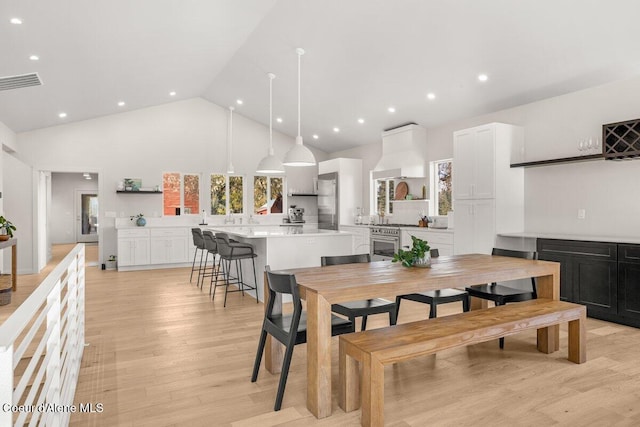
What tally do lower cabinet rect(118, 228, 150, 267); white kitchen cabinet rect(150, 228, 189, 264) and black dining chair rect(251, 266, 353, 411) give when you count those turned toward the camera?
2

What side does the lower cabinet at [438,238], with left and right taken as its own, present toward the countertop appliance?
right

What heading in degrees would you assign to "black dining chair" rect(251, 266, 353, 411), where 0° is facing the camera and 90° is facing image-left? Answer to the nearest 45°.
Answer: approximately 225°

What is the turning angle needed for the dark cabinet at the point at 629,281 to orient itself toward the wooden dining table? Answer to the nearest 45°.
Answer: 0° — it already faces it

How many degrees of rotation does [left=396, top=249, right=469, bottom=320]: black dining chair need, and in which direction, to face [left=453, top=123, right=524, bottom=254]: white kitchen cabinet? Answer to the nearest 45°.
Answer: approximately 135° to its left

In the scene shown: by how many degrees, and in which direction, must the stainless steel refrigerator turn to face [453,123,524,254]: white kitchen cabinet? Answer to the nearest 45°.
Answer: approximately 90° to its left

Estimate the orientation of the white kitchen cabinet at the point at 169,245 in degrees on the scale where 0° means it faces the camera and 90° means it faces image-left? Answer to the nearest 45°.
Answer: approximately 0°
